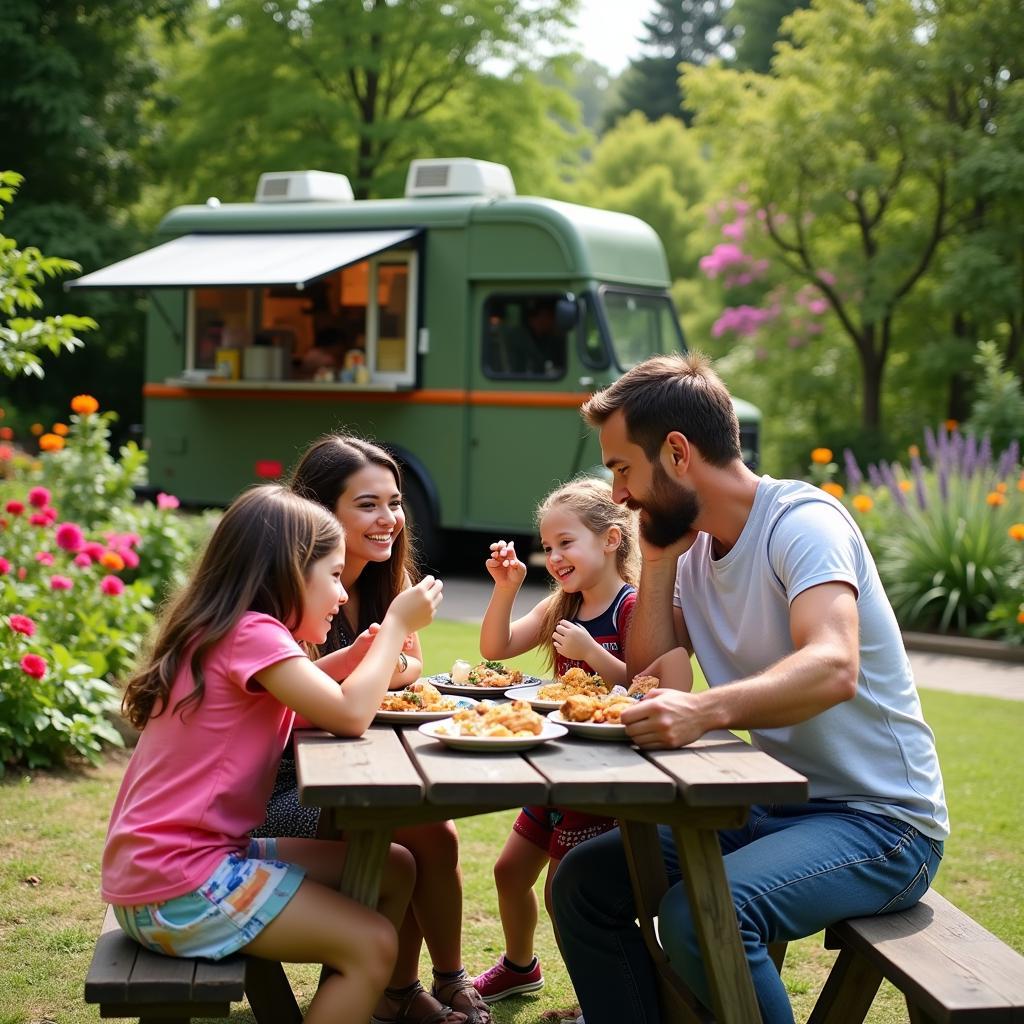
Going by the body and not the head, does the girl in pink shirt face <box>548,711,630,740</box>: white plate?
yes

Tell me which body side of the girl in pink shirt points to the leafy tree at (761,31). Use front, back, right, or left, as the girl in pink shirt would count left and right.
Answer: left

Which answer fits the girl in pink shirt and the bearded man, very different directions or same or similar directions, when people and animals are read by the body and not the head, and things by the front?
very different directions

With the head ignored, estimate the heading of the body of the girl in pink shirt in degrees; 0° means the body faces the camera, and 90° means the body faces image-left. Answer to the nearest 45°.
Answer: approximately 270°

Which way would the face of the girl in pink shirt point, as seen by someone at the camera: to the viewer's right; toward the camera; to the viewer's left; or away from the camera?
to the viewer's right

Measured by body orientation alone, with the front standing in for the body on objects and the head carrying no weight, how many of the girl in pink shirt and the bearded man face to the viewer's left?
1

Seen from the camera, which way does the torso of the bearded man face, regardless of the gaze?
to the viewer's left

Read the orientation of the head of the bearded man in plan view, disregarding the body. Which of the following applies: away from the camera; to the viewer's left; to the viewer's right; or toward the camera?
to the viewer's left
